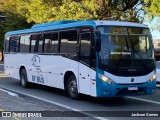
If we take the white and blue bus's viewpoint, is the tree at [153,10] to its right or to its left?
on its left

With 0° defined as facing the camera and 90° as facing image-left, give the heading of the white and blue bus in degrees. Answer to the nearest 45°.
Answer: approximately 315°
